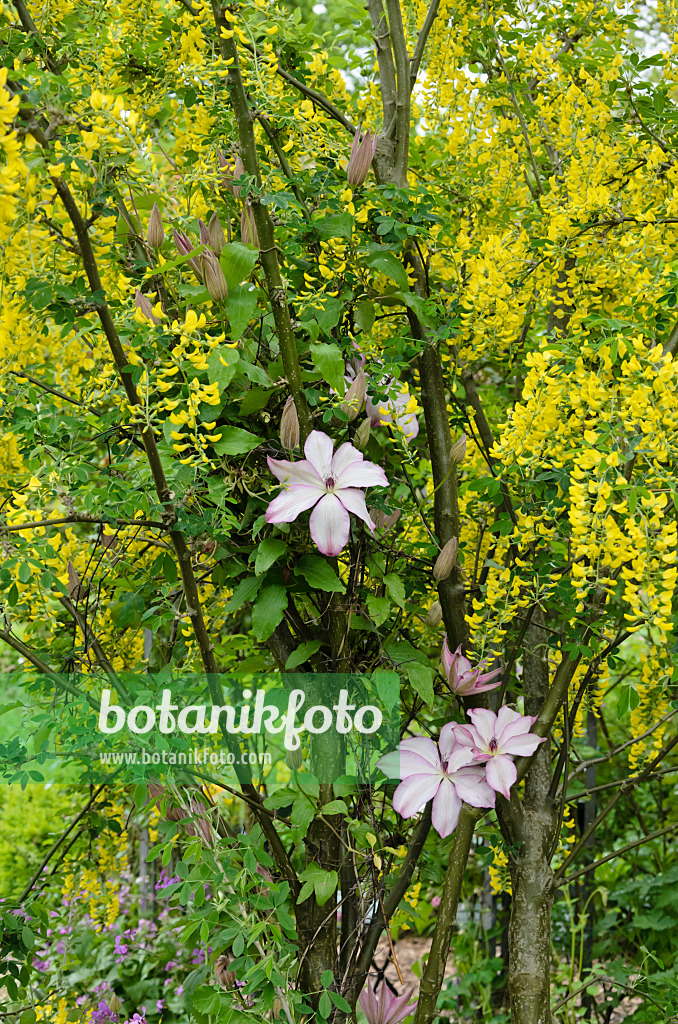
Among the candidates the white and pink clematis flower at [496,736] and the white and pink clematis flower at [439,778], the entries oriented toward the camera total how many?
2

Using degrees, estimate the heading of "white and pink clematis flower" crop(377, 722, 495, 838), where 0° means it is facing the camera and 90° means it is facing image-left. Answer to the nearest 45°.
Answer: approximately 0°

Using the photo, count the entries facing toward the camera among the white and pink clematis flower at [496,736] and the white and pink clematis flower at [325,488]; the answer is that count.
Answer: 2
